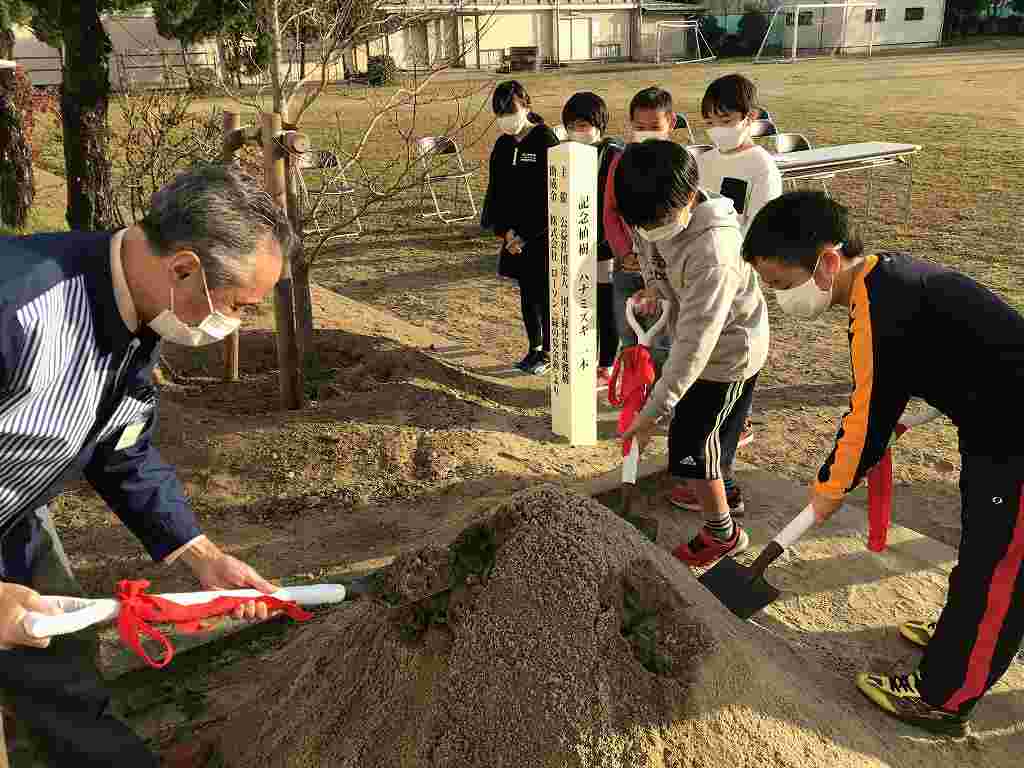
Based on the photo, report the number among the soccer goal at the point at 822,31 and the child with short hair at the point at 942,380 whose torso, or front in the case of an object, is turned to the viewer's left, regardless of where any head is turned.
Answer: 1

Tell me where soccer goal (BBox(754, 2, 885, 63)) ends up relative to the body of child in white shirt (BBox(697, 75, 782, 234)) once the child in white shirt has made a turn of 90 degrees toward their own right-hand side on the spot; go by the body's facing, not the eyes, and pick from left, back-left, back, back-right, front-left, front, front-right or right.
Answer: front-right

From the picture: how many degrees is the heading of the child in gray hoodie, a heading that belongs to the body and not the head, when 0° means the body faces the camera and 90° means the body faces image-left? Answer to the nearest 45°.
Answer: approximately 45°

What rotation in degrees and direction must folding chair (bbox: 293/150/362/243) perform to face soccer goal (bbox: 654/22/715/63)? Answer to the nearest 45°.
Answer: approximately 90° to its left

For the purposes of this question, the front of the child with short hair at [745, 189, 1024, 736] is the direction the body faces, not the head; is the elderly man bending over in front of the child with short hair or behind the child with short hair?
in front

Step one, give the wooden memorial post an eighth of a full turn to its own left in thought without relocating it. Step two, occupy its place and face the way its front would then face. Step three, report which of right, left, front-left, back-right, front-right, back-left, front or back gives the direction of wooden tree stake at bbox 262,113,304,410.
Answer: back

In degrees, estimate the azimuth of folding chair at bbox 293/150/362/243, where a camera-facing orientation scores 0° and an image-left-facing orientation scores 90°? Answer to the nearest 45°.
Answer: approximately 315°

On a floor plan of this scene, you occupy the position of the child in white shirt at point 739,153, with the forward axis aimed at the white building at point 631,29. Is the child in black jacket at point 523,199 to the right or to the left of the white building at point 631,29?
left

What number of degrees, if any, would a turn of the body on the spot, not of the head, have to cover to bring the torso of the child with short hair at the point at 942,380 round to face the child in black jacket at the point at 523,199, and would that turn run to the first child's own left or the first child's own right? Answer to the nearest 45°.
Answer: approximately 45° to the first child's own right

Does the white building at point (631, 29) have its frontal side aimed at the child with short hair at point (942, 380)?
yes

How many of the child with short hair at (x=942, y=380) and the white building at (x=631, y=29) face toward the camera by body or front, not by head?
1

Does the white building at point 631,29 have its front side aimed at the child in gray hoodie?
yes
